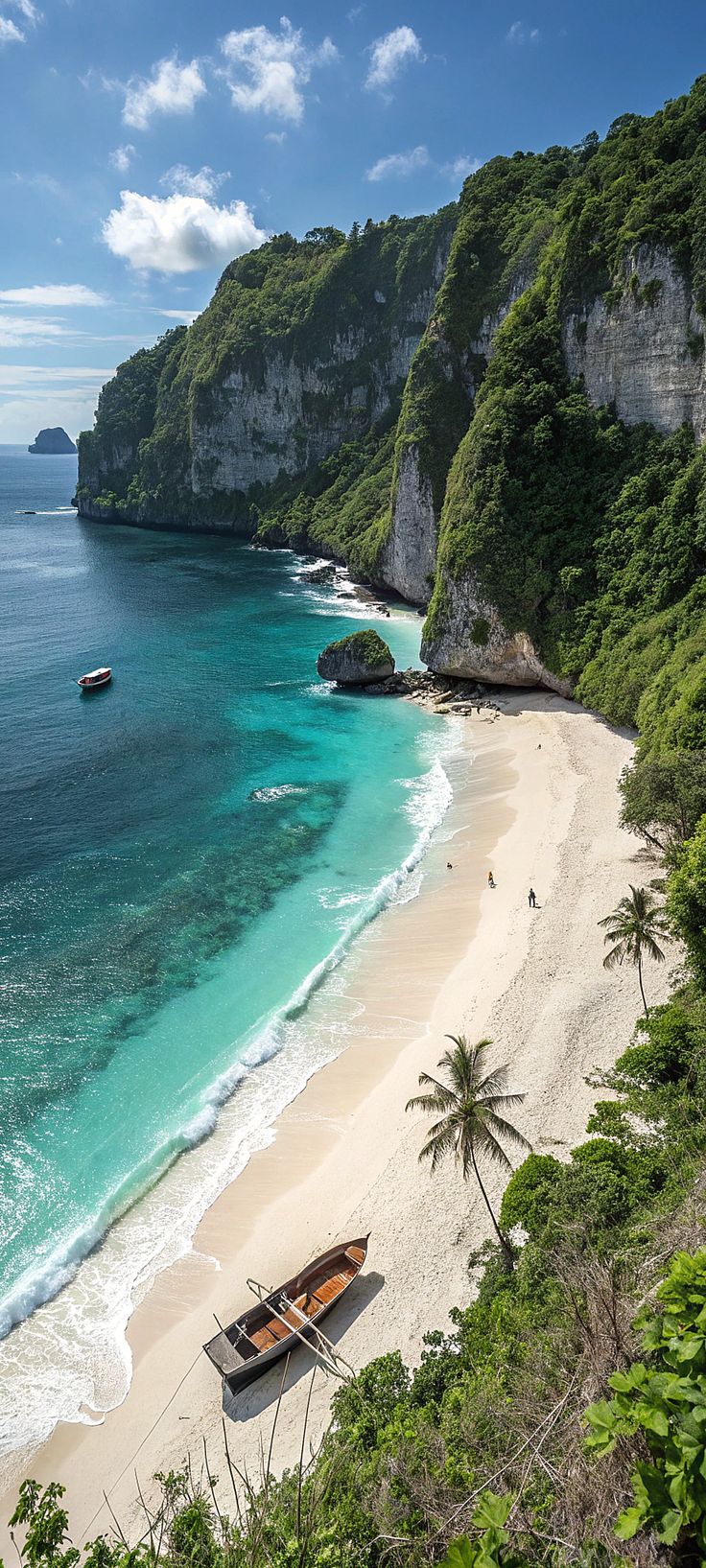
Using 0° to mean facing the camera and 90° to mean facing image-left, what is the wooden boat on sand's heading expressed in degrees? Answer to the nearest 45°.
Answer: approximately 225°
